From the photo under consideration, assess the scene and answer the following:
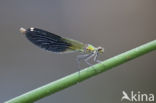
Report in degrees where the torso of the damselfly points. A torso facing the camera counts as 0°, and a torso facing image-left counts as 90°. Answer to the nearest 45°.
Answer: approximately 270°
